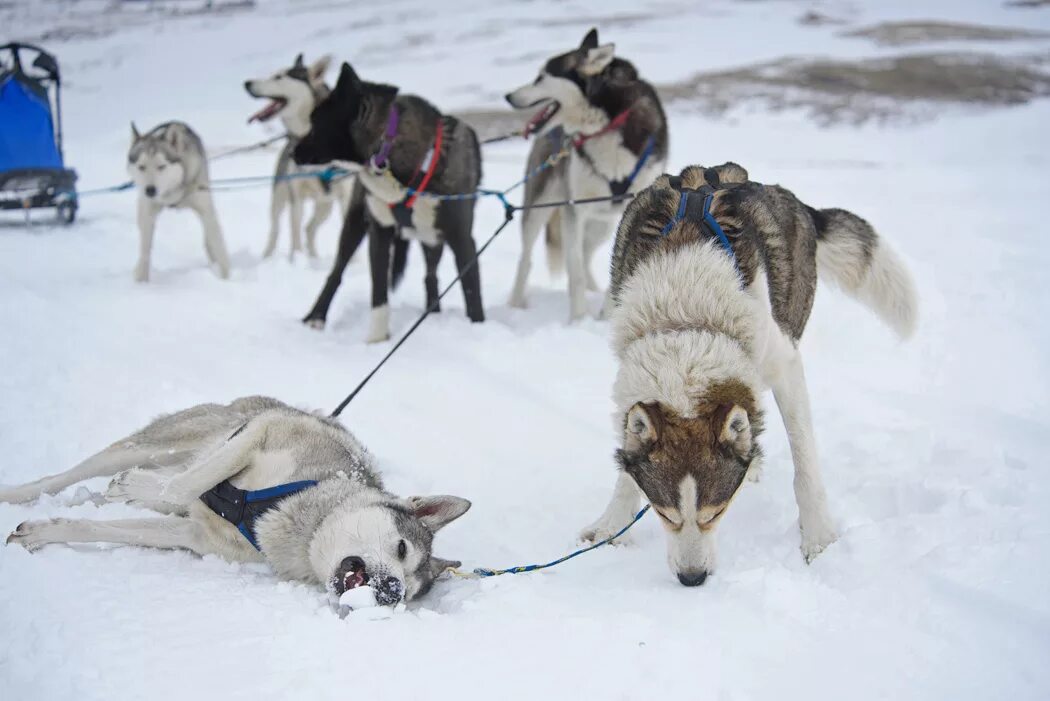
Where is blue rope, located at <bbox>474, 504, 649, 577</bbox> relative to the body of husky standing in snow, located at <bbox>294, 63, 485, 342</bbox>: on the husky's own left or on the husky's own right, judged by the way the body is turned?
on the husky's own left

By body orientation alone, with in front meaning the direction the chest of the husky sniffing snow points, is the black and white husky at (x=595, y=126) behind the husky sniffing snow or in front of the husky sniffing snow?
behind

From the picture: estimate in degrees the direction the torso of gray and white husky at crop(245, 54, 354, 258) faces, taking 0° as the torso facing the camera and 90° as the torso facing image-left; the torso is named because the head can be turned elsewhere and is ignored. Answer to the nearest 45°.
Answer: approximately 45°

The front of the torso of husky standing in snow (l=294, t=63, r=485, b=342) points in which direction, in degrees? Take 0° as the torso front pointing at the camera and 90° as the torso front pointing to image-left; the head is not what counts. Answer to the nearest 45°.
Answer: approximately 45°
